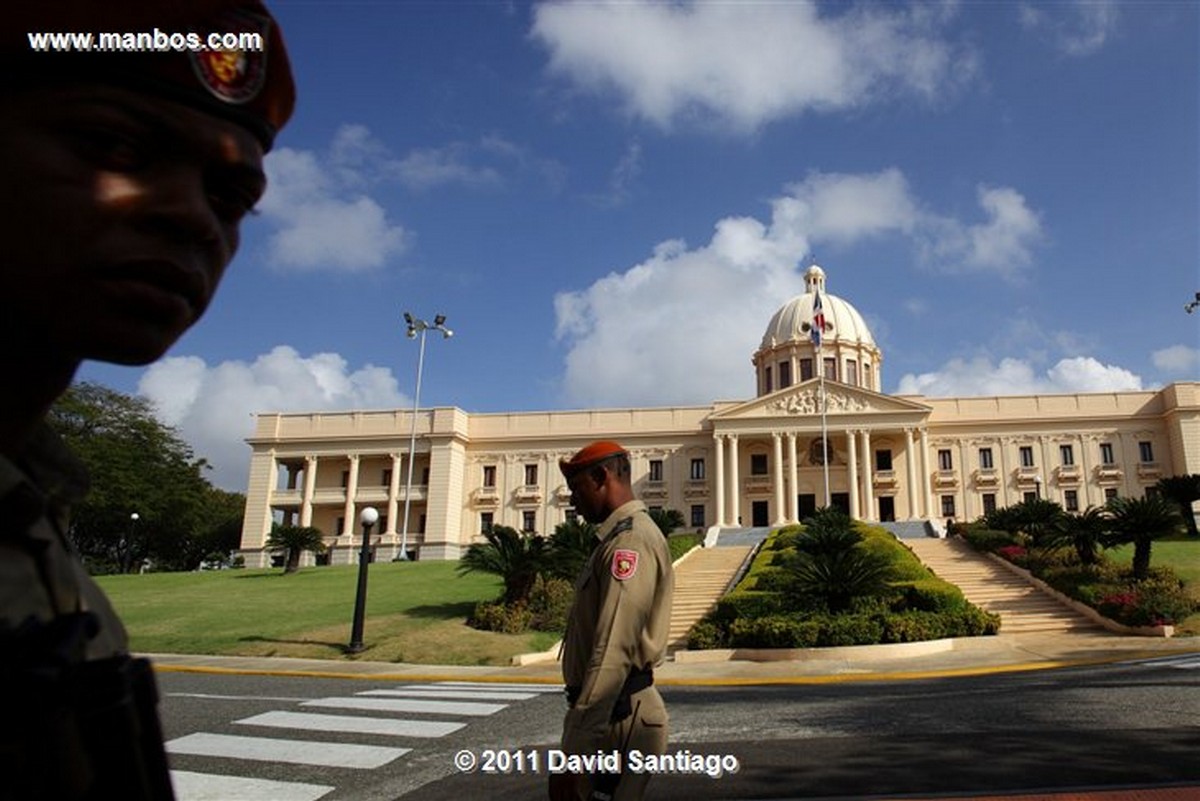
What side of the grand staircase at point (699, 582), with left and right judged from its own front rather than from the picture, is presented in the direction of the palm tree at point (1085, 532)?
left

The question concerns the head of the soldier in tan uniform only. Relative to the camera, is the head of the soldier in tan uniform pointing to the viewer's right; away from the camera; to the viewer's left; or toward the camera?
to the viewer's left

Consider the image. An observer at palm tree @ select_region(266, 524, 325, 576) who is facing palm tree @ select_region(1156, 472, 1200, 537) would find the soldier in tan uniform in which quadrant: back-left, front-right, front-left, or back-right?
front-right

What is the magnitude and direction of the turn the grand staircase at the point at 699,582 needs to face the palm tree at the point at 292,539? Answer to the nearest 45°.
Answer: approximately 90° to its right

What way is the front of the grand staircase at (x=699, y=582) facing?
toward the camera

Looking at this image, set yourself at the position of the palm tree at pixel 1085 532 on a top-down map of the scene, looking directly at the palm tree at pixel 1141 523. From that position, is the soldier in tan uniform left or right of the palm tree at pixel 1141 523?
right

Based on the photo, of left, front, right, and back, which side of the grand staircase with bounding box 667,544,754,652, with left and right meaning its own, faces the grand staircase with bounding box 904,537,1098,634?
left

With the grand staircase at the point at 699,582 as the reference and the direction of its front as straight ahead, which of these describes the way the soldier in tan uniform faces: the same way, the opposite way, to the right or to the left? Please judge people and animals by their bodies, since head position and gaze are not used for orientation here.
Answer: to the right

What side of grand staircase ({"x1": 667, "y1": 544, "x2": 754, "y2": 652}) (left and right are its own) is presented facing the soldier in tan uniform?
front

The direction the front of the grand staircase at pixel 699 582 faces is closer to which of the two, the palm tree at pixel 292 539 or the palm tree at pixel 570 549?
the palm tree at pixel 570 549

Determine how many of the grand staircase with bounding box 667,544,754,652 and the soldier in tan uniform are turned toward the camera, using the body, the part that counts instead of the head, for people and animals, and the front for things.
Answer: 1

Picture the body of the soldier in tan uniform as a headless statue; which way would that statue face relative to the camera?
to the viewer's left

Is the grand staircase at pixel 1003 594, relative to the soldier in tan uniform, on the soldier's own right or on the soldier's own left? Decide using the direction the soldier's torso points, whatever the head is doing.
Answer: on the soldier's own right

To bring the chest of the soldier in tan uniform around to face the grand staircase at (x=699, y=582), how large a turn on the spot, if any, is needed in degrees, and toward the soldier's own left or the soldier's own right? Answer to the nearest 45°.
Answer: approximately 90° to the soldier's own right

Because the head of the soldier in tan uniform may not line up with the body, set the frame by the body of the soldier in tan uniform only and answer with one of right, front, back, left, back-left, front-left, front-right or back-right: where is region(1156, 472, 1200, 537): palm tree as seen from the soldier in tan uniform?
back-right

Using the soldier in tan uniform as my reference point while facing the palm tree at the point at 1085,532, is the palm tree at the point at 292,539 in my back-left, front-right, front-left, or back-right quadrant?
front-left

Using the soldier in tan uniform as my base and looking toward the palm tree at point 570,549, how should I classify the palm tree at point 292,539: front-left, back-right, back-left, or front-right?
front-left

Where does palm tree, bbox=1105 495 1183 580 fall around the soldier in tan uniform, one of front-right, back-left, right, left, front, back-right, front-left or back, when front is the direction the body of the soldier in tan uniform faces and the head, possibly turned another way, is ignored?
back-right
